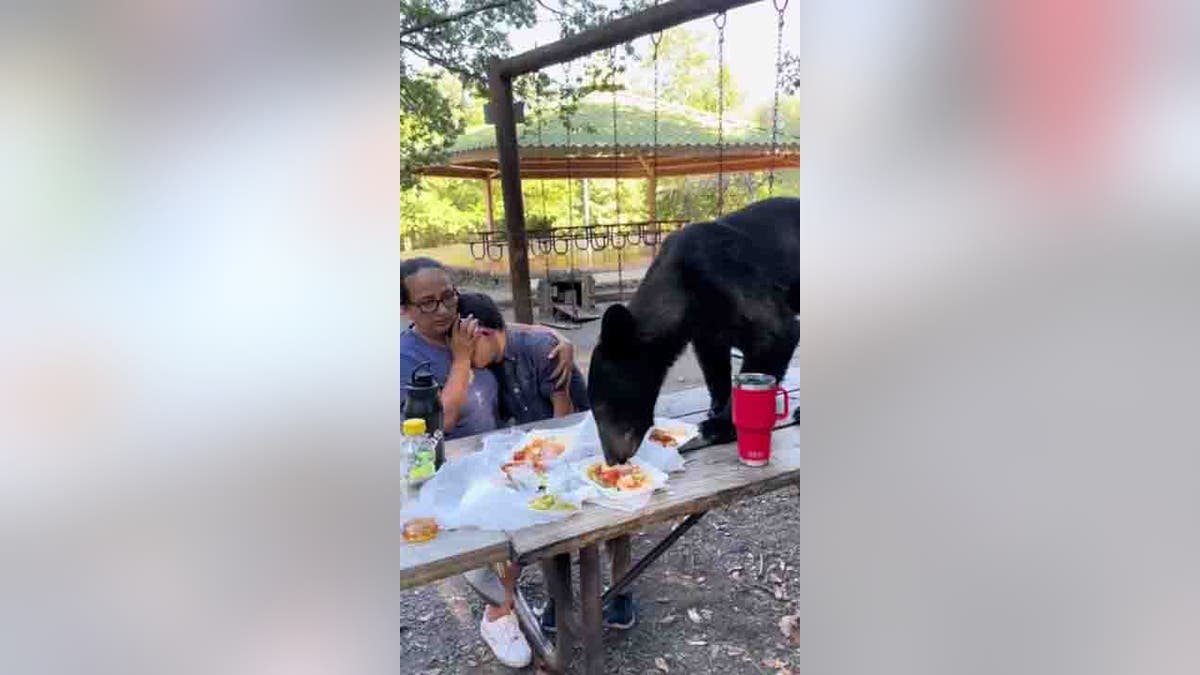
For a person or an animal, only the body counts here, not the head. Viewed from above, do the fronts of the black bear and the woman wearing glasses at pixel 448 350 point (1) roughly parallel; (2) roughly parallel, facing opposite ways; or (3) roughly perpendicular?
roughly perpendicular

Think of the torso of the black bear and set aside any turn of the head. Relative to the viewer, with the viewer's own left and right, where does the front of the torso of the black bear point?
facing the viewer and to the left of the viewer

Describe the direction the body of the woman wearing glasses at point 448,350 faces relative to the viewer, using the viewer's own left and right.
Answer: facing the viewer and to the right of the viewer

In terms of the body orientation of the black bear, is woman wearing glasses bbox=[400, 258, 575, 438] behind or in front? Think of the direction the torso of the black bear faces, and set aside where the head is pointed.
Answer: in front

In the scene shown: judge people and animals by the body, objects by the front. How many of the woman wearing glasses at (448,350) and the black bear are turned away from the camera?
0
